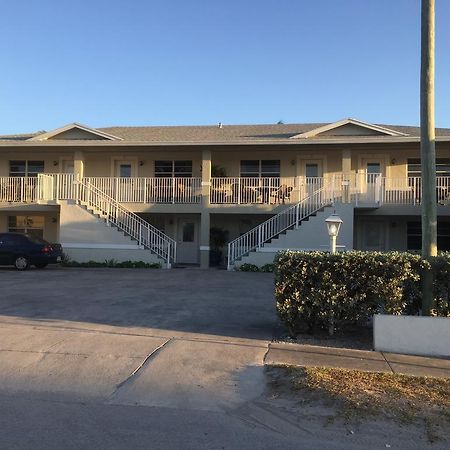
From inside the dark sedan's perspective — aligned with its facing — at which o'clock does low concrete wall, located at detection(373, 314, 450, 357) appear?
The low concrete wall is roughly at 7 o'clock from the dark sedan.

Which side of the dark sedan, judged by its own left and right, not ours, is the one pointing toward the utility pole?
back

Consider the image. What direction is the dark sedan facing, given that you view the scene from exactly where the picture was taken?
facing away from the viewer and to the left of the viewer

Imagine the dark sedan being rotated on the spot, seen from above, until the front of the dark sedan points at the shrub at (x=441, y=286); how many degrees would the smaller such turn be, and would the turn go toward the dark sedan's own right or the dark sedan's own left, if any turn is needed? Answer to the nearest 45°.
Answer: approximately 135° to the dark sedan's own left

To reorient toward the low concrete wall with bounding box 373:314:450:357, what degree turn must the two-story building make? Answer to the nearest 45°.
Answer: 0° — it already faces it

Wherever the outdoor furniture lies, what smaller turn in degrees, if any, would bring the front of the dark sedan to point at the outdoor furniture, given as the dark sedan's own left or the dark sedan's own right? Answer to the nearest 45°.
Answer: approximately 135° to the dark sedan's own right

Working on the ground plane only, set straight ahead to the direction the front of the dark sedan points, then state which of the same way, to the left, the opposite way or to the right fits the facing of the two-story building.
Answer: to the left

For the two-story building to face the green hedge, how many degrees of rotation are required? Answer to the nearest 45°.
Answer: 0° — it already faces it

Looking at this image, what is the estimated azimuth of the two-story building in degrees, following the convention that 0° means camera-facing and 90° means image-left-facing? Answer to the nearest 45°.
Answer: approximately 0°
